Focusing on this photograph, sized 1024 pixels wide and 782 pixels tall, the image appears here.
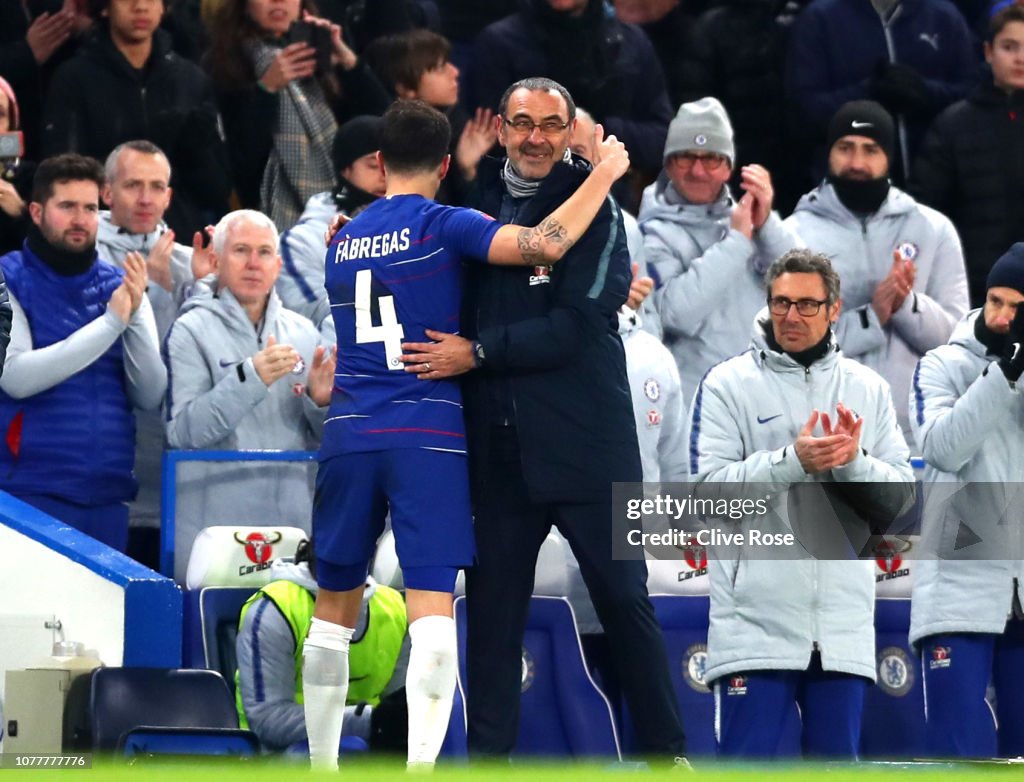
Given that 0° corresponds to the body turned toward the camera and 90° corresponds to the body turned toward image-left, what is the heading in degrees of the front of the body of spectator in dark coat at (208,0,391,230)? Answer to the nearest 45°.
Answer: approximately 315°

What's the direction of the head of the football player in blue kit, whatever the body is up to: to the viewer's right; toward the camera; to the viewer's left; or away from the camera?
away from the camera

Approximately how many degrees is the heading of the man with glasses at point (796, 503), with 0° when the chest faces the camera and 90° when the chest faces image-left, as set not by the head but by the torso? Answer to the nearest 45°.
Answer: approximately 0°

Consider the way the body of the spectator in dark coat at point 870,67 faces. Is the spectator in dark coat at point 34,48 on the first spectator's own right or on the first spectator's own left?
on the first spectator's own right

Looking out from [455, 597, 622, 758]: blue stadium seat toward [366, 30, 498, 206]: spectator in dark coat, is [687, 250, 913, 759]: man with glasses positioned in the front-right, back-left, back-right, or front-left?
back-right

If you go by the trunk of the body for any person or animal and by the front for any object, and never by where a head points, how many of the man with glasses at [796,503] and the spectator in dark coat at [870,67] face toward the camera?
2
